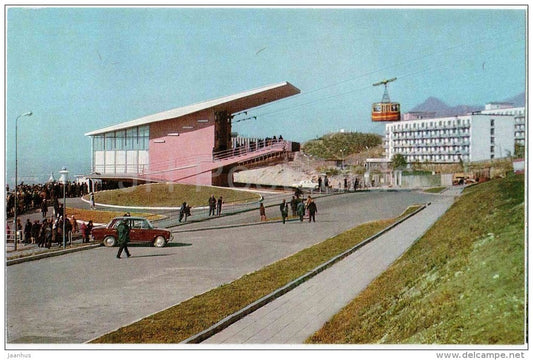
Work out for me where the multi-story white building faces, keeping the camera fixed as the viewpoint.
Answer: facing the viewer and to the left of the viewer

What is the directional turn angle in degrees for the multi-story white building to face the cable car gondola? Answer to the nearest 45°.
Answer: approximately 45° to its right

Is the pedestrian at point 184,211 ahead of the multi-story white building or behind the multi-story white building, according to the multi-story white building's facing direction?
ahead
